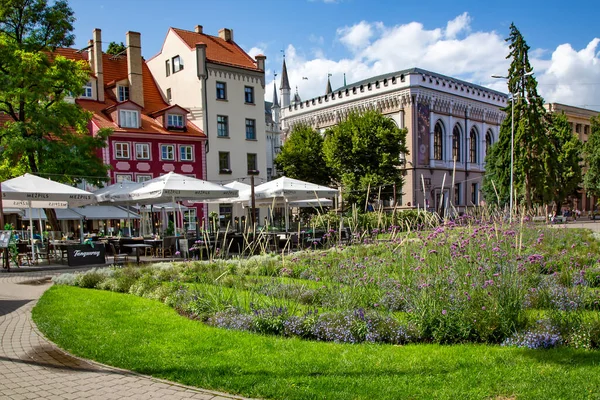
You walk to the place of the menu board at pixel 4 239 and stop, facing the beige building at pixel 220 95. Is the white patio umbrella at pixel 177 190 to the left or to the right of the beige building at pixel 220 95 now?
right

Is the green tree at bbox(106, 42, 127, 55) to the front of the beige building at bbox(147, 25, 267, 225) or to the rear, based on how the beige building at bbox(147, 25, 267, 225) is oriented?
to the rear

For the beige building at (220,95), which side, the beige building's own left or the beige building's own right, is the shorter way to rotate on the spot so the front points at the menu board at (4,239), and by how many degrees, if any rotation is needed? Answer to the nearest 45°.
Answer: approximately 45° to the beige building's own right

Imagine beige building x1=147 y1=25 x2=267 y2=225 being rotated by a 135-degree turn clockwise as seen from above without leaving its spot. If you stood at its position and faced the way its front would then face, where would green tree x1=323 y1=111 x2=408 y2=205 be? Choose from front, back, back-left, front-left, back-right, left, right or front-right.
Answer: back

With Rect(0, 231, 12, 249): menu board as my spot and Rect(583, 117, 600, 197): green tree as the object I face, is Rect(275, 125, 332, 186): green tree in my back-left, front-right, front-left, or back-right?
front-left

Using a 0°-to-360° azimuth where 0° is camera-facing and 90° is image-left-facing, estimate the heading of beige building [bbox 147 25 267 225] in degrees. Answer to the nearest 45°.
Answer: approximately 315°

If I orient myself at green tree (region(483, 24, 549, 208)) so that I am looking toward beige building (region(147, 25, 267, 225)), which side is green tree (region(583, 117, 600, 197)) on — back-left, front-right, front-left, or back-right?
back-right

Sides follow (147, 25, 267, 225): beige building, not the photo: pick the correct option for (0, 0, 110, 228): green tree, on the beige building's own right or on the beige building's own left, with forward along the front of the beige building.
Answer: on the beige building's own right
